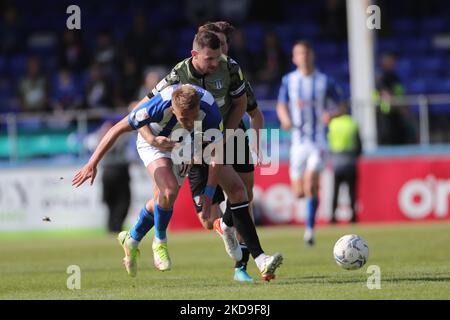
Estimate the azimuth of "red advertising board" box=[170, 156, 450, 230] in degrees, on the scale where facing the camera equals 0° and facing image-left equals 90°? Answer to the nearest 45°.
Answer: approximately 0°

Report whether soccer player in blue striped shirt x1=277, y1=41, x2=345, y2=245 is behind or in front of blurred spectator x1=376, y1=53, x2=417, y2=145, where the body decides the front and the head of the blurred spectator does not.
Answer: in front

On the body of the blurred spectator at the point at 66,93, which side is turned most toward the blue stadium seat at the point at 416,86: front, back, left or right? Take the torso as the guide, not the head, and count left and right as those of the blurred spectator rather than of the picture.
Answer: left

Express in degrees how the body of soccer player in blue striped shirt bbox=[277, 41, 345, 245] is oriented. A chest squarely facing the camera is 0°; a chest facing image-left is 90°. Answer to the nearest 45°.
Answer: approximately 0°

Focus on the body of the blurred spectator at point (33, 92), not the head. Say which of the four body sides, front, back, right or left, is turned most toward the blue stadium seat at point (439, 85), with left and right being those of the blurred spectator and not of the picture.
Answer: left

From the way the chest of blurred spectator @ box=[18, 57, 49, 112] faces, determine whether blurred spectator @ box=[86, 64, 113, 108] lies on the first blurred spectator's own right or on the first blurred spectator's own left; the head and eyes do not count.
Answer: on the first blurred spectator's own left

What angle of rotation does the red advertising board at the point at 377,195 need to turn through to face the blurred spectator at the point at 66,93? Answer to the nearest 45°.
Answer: approximately 90° to its right

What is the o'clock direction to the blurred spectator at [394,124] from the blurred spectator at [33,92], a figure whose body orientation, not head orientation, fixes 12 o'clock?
the blurred spectator at [394,124] is roughly at 10 o'clock from the blurred spectator at [33,92].
